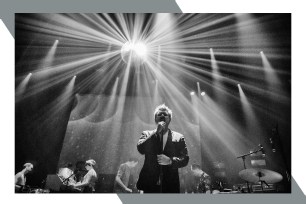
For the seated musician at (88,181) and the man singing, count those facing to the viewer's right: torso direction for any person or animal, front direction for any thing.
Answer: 0

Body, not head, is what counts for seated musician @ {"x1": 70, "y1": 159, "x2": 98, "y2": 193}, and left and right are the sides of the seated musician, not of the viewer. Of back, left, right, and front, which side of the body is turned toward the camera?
left

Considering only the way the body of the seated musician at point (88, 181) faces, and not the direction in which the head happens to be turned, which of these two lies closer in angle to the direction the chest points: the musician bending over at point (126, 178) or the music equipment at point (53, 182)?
the music equipment

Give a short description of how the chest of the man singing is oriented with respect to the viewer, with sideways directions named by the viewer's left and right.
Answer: facing the viewer

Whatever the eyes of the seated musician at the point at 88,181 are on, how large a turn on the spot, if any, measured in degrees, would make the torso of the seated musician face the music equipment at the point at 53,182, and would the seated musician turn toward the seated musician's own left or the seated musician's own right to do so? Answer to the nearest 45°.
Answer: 0° — they already face it

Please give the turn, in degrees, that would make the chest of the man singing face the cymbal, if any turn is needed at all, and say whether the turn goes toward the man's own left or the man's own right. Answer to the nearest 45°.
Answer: approximately 90° to the man's own left

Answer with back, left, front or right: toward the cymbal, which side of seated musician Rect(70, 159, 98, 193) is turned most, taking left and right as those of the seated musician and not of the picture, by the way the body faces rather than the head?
back

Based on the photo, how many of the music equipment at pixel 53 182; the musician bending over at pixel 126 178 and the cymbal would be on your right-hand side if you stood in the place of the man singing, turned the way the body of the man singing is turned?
2
